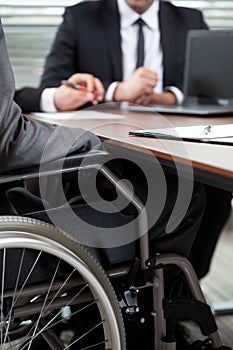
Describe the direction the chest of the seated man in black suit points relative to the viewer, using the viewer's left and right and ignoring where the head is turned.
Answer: facing the viewer

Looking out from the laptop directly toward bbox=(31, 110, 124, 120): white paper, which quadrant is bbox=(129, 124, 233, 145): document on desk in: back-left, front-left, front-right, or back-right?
front-left

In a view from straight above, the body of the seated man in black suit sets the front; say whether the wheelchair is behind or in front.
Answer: in front

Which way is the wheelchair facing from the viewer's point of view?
to the viewer's right

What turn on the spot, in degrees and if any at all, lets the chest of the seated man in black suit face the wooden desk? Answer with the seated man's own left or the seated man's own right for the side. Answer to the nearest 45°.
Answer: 0° — they already face it
